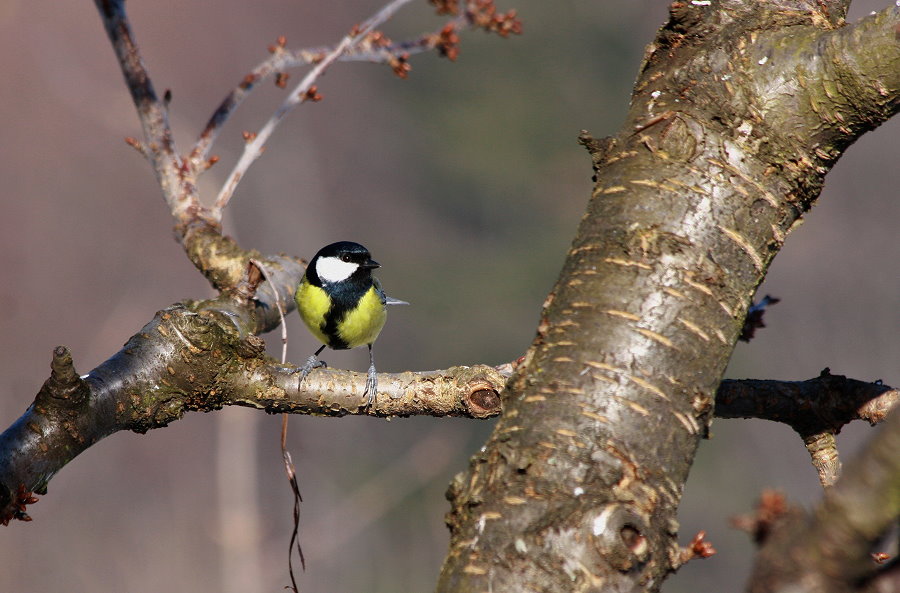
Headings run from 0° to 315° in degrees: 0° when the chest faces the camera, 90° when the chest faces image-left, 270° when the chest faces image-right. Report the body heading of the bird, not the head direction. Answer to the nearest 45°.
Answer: approximately 0°
